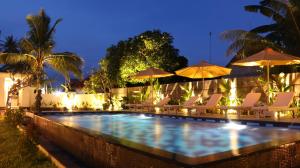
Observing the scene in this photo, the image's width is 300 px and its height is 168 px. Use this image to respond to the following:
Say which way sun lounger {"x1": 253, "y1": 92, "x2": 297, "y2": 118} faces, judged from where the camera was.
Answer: facing the viewer and to the left of the viewer

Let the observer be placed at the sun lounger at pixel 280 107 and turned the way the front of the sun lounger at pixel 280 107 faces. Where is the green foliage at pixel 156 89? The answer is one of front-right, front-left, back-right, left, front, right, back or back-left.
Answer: right

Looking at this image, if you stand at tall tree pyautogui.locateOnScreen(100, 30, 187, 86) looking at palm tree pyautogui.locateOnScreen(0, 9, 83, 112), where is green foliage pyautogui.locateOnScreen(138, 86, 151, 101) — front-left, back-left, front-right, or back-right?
front-left

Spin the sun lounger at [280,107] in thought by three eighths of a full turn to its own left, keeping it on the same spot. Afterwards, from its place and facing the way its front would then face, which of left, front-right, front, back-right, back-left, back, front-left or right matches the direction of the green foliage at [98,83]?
back-left

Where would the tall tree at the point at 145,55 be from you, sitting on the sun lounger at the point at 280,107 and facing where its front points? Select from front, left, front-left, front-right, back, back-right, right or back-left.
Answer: right

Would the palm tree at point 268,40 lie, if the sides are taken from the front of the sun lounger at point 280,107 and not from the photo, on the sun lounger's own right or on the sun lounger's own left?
on the sun lounger's own right

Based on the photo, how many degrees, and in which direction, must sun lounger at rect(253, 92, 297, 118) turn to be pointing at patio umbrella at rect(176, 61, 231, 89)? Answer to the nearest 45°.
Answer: approximately 90° to its right

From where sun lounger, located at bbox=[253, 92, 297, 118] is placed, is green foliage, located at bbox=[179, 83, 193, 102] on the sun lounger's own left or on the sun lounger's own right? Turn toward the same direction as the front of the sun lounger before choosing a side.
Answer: on the sun lounger's own right

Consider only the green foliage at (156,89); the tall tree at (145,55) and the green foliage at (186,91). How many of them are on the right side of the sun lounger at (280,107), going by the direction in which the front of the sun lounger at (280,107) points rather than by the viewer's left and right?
3

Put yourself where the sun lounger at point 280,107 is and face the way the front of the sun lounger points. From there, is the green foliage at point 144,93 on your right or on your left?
on your right

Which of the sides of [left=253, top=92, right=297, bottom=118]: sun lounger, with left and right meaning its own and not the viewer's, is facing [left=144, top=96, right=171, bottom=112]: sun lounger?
right

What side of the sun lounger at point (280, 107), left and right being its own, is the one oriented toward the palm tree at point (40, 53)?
right
